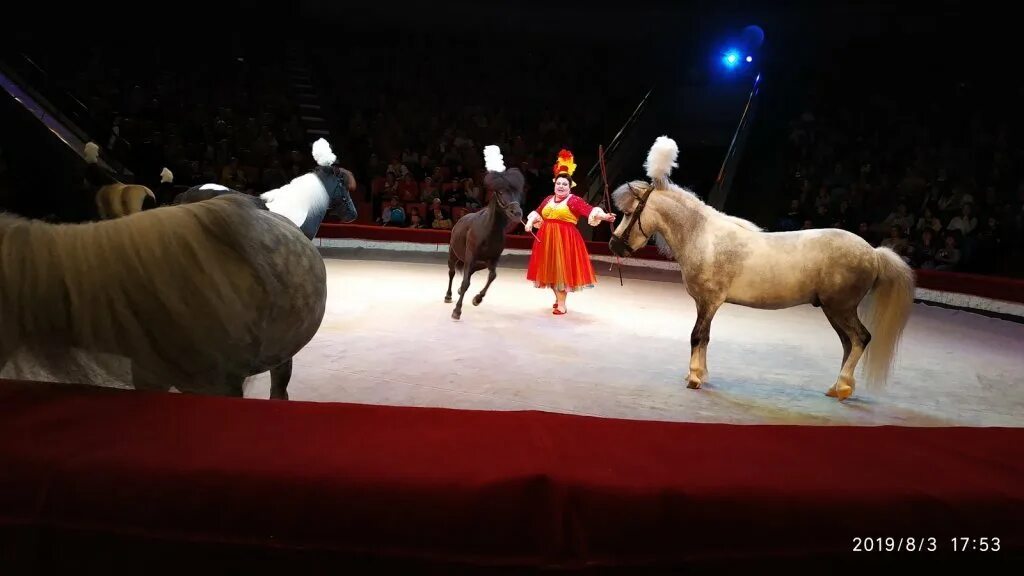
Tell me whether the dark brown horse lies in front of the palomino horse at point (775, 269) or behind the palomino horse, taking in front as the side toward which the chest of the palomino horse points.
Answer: in front

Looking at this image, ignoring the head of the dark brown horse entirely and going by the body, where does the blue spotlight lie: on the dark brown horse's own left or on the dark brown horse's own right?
on the dark brown horse's own left

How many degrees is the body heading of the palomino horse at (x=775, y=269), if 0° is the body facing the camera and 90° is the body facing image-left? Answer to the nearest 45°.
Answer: approximately 90°

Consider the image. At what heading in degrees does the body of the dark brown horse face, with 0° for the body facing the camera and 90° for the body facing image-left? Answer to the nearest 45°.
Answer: approximately 315°

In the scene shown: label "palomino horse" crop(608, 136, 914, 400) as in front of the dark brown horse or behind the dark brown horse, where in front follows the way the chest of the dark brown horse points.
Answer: in front

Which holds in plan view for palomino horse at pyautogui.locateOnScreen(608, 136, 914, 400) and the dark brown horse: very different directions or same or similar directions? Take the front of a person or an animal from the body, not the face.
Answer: very different directions
